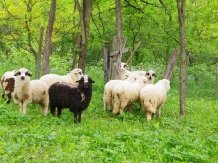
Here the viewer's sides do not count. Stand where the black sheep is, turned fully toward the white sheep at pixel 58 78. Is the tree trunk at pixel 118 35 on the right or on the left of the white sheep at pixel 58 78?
right

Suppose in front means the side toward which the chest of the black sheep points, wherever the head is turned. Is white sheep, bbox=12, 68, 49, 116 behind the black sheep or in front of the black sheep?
behind

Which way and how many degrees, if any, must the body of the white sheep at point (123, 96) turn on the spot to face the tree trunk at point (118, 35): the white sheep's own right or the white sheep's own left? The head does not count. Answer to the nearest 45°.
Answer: approximately 45° to the white sheep's own left

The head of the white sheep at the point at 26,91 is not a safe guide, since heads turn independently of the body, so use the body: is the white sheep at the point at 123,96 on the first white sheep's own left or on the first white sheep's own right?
on the first white sheep's own left

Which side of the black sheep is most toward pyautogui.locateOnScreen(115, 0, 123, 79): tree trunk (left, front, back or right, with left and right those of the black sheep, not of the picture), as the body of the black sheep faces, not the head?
left

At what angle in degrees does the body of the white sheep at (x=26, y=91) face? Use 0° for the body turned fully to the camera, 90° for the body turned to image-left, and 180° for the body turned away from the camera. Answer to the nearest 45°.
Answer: approximately 45°

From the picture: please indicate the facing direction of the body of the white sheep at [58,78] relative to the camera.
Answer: to the viewer's right

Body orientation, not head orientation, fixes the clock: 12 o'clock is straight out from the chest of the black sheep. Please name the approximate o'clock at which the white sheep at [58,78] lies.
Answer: The white sheep is roughly at 7 o'clock from the black sheep.

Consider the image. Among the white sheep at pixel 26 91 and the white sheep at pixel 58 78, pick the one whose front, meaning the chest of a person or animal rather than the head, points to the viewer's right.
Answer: the white sheep at pixel 58 78

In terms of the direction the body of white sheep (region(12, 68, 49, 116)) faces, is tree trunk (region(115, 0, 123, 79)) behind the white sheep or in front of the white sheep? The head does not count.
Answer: behind

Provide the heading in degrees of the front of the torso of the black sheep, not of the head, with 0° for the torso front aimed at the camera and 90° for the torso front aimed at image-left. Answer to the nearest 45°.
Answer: approximately 315°

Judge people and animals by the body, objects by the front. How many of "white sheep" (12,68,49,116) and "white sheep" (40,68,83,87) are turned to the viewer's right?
1

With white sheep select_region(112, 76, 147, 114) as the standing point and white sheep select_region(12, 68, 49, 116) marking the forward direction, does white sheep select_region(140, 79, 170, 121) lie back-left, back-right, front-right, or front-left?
back-left
